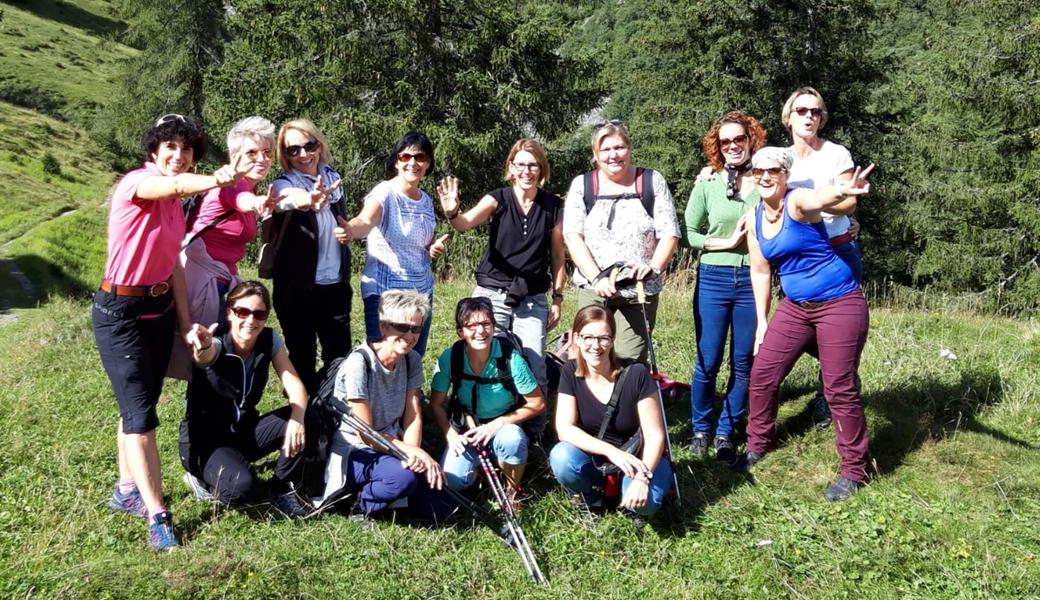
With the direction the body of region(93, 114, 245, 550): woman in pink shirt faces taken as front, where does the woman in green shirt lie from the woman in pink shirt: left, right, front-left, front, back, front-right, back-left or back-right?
front-left

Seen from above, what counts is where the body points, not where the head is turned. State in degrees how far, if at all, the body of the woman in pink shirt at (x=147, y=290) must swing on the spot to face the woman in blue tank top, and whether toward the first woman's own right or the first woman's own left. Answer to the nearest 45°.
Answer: approximately 45° to the first woman's own left

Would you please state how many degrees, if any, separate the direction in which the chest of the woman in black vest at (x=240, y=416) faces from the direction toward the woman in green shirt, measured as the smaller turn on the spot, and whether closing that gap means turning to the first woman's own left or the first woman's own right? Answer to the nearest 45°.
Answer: approximately 90° to the first woman's own left

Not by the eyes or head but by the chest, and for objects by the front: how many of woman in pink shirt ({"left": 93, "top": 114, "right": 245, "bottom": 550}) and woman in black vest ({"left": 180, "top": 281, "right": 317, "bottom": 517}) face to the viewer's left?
0

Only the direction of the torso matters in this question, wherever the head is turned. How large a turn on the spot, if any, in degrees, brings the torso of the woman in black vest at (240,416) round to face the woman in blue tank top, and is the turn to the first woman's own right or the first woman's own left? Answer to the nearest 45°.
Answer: approximately 90° to the first woman's own left
